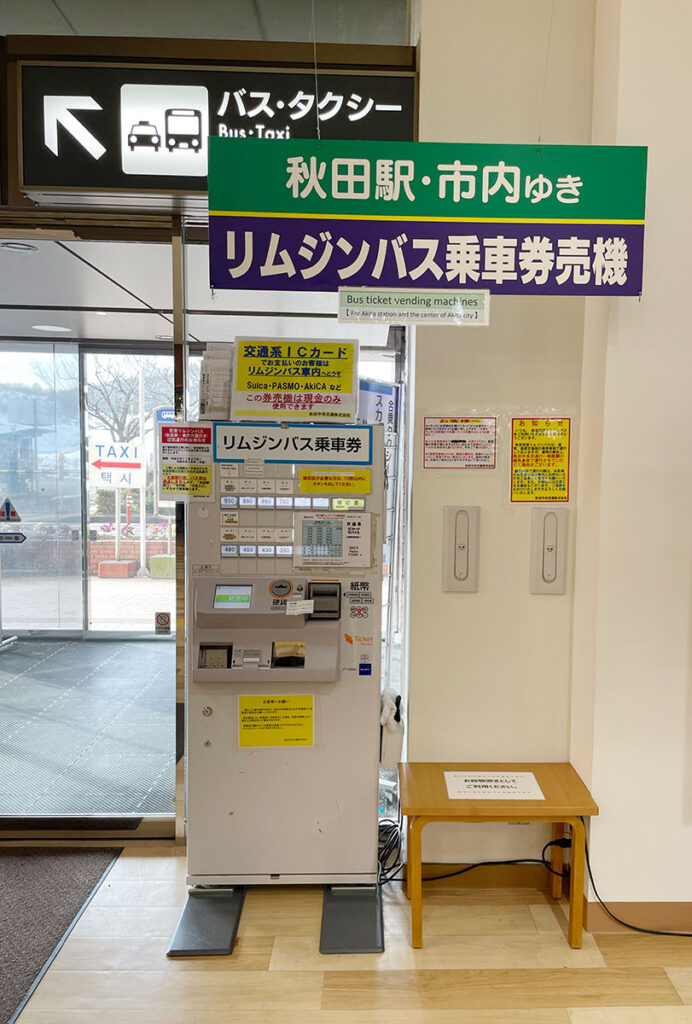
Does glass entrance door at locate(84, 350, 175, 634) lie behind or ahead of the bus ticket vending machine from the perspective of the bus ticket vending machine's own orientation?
behind

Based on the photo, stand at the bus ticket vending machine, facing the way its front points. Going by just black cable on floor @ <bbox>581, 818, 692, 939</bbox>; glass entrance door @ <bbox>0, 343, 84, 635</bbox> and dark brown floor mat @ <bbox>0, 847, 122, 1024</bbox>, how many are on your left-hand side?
1

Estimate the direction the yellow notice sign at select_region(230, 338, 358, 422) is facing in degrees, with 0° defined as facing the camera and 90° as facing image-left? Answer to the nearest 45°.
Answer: approximately 0°

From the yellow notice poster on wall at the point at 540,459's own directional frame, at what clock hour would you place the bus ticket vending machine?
The bus ticket vending machine is roughly at 2 o'clock from the yellow notice poster on wall.

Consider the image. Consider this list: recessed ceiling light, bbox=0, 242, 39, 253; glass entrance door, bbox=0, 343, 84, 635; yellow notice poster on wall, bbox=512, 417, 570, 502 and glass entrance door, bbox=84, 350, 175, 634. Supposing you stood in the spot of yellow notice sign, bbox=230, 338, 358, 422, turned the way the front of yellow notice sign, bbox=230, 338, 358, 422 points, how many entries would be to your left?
1

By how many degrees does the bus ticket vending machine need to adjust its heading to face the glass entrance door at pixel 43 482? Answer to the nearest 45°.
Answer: approximately 135° to its right

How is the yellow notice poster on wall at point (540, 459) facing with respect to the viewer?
toward the camera

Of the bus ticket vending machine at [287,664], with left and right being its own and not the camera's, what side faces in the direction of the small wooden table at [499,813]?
left

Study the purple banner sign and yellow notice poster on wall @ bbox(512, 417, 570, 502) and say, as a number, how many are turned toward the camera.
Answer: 2

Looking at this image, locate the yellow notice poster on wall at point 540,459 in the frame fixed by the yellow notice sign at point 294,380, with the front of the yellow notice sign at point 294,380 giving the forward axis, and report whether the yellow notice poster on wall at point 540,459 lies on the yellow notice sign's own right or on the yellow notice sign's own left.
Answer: on the yellow notice sign's own left

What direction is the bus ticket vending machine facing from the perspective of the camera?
toward the camera

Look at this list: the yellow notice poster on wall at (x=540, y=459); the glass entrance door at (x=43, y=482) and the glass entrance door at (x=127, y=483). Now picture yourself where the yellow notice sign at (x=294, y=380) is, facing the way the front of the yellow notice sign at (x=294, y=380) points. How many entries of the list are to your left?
1

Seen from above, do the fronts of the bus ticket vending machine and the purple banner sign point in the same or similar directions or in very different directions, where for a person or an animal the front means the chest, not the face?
same or similar directions

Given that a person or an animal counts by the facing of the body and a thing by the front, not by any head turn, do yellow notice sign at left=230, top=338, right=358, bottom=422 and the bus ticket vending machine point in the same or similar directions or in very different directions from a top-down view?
same or similar directions

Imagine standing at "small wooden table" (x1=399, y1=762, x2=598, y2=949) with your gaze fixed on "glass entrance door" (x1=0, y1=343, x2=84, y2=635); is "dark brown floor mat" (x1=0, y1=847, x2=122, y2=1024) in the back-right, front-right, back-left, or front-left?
front-left

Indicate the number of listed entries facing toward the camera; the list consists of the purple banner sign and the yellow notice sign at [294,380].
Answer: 2
